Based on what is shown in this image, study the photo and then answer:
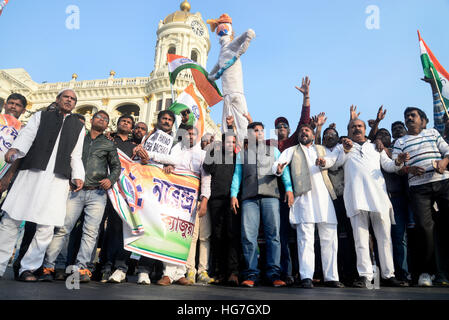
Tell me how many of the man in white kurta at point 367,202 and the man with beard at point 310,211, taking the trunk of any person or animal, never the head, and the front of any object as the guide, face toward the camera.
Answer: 2

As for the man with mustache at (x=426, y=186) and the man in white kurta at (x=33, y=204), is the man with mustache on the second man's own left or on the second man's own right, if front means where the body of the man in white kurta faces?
on the second man's own left

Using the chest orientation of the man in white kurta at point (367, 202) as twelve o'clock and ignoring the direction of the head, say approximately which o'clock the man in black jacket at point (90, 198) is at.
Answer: The man in black jacket is roughly at 2 o'clock from the man in white kurta.

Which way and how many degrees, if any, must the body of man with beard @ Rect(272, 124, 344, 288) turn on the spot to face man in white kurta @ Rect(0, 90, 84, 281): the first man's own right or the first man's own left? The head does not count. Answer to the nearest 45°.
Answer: approximately 45° to the first man's own right

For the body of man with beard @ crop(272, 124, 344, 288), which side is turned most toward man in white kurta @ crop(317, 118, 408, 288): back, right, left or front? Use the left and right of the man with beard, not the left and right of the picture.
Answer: left

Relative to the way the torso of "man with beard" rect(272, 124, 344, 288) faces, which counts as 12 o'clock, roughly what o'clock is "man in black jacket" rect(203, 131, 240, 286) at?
The man in black jacket is roughly at 3 o'clock from the man with beard.
